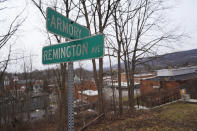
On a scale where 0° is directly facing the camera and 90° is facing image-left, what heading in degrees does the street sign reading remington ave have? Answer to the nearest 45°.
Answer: approximately 45°
